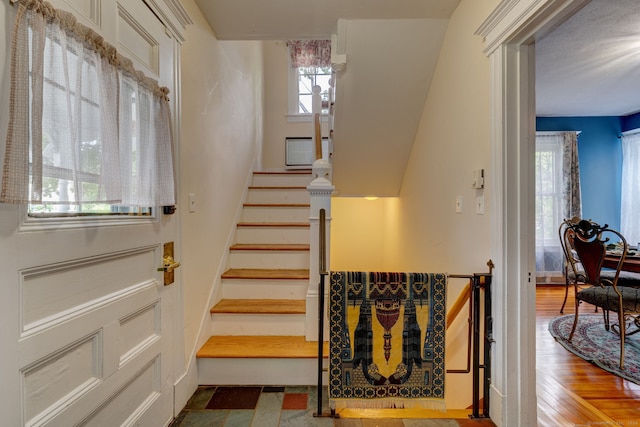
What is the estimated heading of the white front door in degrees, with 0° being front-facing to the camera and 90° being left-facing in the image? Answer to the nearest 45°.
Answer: approximately 315°

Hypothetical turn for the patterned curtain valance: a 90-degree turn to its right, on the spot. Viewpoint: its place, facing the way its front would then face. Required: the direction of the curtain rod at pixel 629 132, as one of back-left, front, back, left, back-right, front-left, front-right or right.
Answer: back

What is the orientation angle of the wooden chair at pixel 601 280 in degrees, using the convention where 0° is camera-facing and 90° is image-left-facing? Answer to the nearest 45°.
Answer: approximately 225°

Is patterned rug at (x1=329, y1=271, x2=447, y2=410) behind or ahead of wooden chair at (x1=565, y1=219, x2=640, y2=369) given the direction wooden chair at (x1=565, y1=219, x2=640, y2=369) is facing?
behind

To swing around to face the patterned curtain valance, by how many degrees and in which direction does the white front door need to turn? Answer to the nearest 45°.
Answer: approximately 90° to its left

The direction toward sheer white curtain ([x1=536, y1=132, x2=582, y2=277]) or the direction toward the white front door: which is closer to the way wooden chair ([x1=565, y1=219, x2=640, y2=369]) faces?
the sheer white curtain

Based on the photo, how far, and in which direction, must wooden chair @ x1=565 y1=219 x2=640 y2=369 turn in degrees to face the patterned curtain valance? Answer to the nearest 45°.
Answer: approximately 135° to its left

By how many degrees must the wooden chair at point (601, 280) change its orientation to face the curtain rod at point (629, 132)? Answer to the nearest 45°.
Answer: approximately 45° to its left

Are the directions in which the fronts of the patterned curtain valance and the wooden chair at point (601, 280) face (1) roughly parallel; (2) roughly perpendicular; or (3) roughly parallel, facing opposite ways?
roughly perpendicular
